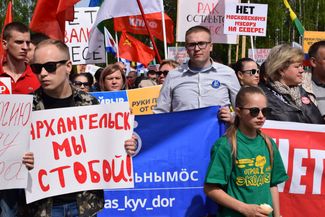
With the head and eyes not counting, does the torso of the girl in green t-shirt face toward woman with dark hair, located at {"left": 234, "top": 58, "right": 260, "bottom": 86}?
no

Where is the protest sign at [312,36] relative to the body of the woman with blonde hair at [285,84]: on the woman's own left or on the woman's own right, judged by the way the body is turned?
on the woman's own left

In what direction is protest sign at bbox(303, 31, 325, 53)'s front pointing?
toward the camera

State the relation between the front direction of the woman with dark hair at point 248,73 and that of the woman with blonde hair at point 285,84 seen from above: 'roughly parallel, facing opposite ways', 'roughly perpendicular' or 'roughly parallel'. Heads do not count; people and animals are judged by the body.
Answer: roughly parallel

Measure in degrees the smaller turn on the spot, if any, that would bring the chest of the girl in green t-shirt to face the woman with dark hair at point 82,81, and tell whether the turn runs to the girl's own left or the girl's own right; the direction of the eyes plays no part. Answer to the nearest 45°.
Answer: approximately 180°

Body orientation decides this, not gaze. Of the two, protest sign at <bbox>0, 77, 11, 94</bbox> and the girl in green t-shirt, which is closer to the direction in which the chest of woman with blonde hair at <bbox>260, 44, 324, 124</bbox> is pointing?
the girl in green t-shirt

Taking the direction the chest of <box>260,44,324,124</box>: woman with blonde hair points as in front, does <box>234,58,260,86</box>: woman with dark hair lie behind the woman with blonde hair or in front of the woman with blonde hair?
behind

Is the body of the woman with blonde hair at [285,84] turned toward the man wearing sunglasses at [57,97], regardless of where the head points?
no

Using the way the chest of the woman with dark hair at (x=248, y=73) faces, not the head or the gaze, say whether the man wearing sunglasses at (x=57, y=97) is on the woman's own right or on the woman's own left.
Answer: on the woman's own right

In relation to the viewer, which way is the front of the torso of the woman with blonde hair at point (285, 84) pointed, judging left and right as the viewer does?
facing the viewer and to the right of the viewer

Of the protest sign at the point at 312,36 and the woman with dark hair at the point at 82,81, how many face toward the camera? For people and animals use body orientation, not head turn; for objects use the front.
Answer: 2

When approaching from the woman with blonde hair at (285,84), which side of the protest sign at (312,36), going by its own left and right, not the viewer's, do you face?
front

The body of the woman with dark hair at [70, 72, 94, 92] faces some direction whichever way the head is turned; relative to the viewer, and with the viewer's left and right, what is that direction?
facing the viewer

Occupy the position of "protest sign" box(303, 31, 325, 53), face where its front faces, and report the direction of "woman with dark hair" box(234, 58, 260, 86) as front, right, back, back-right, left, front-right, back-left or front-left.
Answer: front

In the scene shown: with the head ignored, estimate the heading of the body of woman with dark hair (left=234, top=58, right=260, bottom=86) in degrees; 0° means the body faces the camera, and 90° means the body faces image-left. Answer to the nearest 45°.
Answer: approximately 315°

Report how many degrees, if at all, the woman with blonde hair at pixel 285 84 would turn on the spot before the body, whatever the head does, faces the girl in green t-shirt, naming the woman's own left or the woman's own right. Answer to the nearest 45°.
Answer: approximately 45° to the woman's own right
